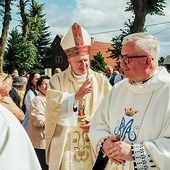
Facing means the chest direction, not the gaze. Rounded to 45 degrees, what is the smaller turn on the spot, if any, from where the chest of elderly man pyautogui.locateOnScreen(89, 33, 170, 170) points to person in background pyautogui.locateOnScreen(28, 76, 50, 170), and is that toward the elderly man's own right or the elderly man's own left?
approximately 90° to the elderly man's own right

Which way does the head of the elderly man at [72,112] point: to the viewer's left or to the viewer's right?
to the viewer's right

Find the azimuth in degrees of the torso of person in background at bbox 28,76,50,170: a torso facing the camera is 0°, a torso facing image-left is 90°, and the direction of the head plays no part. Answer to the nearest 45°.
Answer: approximately 315°

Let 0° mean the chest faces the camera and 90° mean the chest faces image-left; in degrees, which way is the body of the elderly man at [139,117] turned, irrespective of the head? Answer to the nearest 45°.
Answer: approximately 45°

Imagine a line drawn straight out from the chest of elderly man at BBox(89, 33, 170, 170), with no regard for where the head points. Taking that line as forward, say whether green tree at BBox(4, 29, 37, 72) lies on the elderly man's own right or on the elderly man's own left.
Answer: on the elderly man's own right

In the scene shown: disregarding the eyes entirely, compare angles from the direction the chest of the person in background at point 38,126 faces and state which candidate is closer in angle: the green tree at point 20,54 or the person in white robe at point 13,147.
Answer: the person in white robe

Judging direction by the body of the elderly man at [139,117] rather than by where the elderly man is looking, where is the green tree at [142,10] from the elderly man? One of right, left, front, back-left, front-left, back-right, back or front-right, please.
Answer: back-right

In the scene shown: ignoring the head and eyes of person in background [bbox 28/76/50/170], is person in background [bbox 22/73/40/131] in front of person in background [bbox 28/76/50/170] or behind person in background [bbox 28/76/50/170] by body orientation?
behind

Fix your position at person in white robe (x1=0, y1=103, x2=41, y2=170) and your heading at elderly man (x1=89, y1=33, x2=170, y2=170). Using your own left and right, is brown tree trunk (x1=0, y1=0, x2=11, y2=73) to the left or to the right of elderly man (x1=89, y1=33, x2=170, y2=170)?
left
